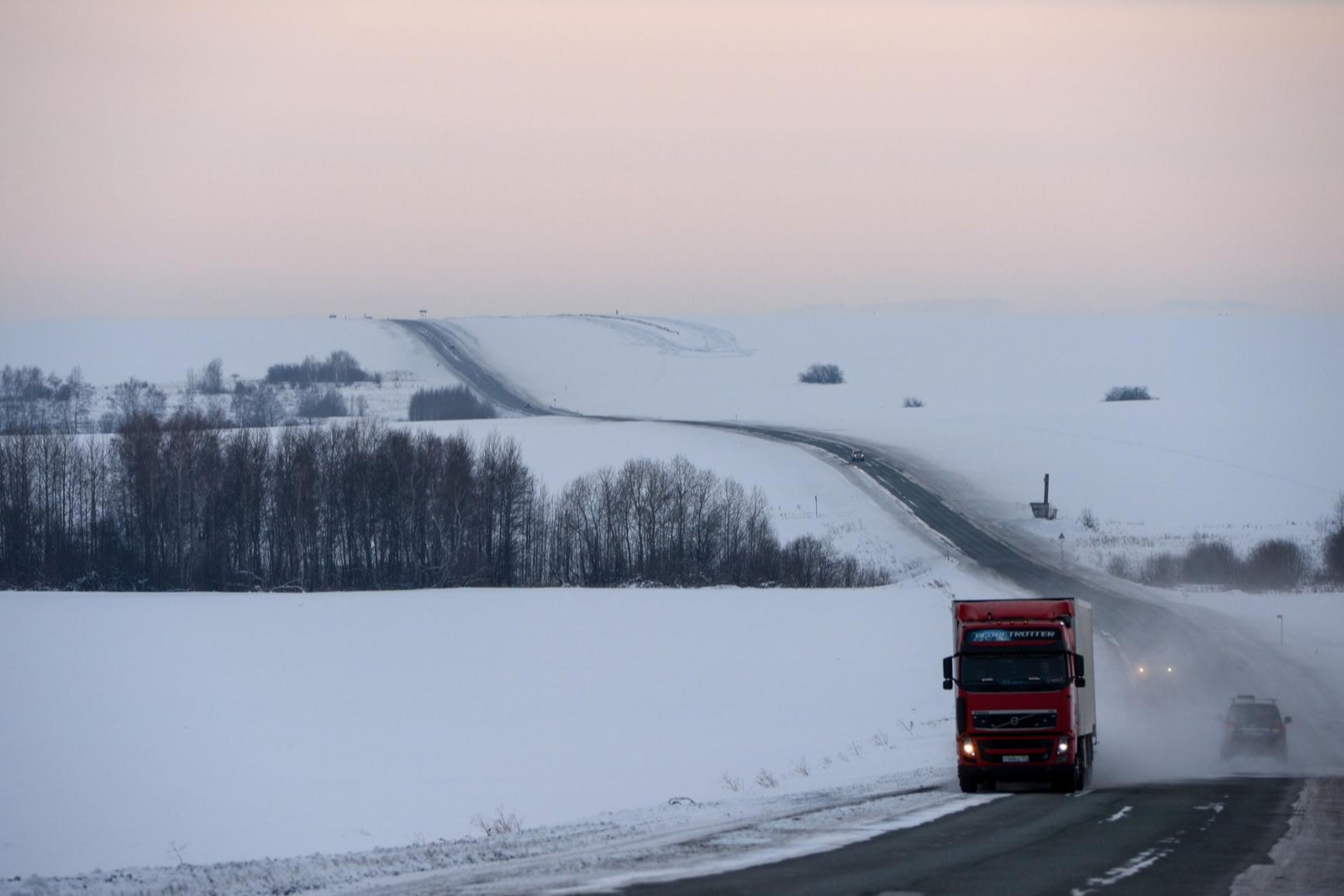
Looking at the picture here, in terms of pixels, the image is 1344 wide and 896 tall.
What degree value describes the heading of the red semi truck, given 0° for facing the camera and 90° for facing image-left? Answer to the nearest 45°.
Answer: approximately 0°

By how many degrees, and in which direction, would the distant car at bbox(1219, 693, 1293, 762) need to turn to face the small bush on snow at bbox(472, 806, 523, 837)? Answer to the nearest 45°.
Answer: approximately 135° to its left

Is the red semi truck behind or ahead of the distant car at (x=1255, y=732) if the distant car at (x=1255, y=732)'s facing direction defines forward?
behind

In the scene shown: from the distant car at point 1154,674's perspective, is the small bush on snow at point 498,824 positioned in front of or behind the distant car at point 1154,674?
in front

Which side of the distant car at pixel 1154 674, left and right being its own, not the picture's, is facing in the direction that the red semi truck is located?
front

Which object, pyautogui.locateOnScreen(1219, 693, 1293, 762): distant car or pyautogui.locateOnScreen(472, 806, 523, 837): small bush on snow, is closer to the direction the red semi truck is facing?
the small bush on snow

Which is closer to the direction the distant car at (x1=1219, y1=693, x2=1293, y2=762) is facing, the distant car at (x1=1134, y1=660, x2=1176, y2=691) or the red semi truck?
the distant car

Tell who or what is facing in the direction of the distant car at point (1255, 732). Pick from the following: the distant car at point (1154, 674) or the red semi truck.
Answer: the distant car at point (1154, 674)

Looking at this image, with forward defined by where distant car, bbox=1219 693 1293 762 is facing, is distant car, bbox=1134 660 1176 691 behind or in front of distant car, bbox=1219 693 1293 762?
in front

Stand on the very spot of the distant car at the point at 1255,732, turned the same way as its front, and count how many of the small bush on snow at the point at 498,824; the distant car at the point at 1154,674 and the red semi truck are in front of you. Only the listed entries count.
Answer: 1

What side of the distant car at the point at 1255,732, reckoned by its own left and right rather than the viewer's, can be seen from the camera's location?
back
